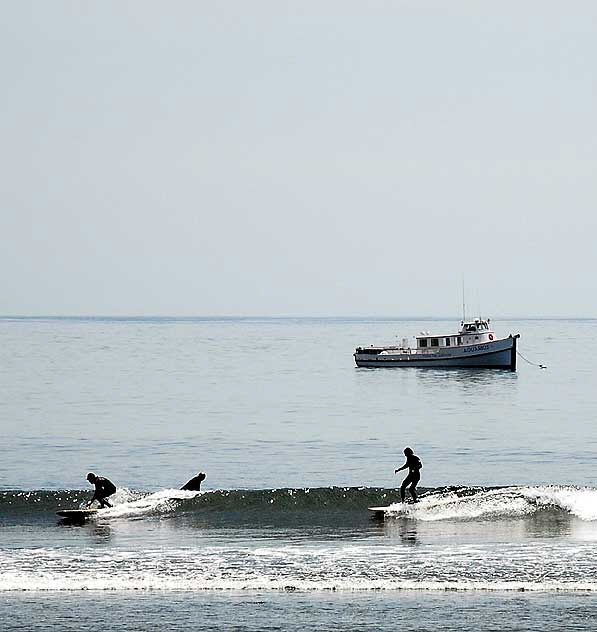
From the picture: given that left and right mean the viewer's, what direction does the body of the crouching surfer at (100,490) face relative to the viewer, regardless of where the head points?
facing to the left of the viewer
